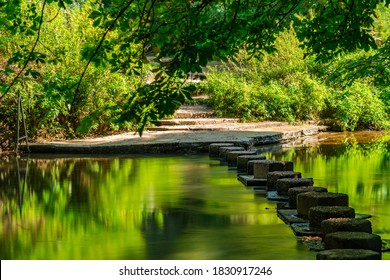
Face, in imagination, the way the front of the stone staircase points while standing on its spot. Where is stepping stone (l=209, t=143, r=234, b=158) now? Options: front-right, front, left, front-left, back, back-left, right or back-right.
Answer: front

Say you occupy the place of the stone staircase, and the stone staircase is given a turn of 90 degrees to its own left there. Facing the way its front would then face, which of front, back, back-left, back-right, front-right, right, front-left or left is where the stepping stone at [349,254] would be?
right

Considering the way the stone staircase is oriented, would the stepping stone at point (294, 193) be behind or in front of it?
in front

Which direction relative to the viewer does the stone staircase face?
toward the camera

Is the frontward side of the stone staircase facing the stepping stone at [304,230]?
yes

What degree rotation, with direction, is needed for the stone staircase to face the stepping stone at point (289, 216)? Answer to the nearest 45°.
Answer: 0° — it already faces it

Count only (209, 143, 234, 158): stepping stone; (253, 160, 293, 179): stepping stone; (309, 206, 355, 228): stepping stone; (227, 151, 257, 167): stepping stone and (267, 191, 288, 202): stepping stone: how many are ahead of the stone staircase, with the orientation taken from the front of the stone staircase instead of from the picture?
5

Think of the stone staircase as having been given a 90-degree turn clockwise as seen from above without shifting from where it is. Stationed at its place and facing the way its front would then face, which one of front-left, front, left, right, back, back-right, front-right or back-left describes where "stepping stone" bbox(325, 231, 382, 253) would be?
left

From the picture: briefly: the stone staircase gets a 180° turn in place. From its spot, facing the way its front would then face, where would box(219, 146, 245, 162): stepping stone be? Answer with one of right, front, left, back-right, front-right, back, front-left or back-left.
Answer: back

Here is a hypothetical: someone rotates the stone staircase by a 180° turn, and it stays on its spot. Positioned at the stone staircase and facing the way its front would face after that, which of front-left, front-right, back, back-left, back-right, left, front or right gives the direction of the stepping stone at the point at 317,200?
back

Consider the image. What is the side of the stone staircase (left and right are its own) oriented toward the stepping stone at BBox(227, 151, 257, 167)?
front

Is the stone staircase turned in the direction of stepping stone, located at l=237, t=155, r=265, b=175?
yes
